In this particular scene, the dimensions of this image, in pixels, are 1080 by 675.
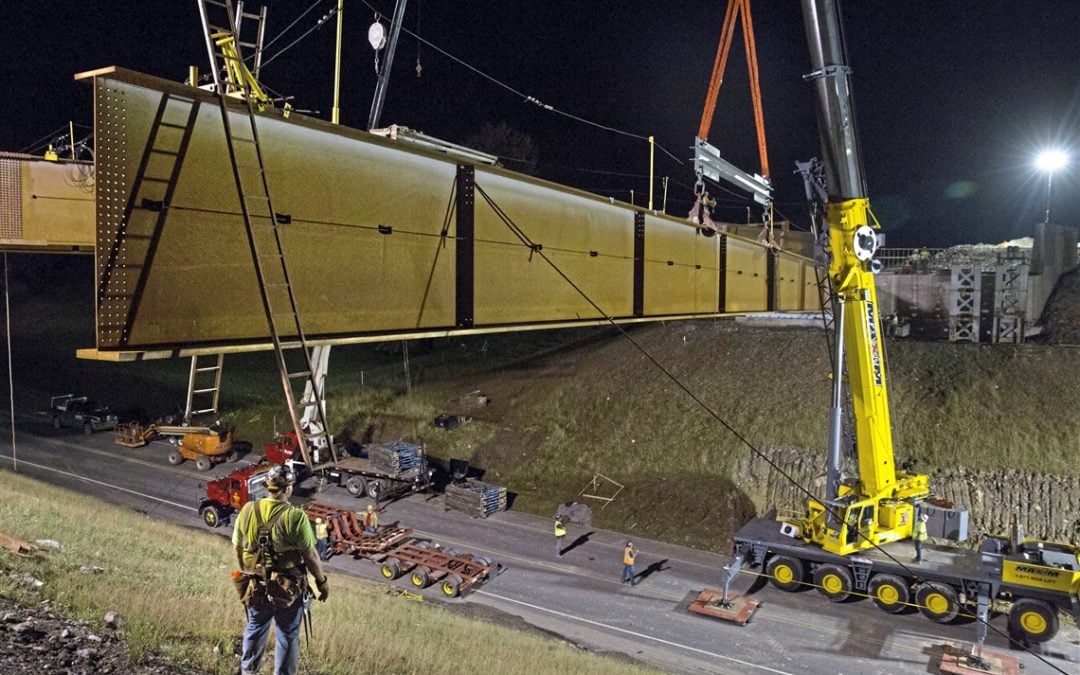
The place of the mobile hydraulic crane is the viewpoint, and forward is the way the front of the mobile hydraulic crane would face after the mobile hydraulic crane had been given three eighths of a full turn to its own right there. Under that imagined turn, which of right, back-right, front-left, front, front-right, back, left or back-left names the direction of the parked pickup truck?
front

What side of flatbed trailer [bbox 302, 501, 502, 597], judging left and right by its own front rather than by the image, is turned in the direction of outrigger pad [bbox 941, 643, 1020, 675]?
back

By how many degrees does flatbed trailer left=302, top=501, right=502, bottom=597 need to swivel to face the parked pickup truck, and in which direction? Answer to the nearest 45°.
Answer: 0° — it already faces it

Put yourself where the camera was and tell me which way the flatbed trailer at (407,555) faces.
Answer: facing away from the viewer and to the left of the viewer

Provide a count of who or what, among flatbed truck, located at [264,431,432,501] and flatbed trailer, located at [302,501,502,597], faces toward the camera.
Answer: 0

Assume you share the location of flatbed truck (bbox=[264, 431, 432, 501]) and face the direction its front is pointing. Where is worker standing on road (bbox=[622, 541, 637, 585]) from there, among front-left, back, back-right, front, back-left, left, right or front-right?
back

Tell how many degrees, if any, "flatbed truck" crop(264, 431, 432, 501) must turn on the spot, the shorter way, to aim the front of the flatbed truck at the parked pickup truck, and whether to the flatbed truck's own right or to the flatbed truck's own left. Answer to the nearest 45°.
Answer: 0° — it already faces it

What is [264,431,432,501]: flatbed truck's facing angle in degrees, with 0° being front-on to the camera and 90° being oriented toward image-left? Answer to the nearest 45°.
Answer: approximately 135°

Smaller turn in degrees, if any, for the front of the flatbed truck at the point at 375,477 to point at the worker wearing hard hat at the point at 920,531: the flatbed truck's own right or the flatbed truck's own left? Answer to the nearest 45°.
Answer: approximately 180°

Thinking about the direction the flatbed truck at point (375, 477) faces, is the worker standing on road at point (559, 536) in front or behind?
behind

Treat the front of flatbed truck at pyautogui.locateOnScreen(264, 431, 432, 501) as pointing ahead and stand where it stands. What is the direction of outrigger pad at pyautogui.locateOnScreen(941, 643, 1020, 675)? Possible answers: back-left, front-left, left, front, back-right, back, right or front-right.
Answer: back

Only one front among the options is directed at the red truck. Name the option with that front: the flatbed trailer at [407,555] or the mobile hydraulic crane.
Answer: the flatbed trailer

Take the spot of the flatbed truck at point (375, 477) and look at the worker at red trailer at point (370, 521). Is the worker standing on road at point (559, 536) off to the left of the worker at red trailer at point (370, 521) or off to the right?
left

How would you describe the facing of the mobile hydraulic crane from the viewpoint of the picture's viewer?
facing the viewer and to the right of the viewer
